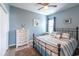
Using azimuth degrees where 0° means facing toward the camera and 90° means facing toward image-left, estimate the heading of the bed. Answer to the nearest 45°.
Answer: approximately 45°
